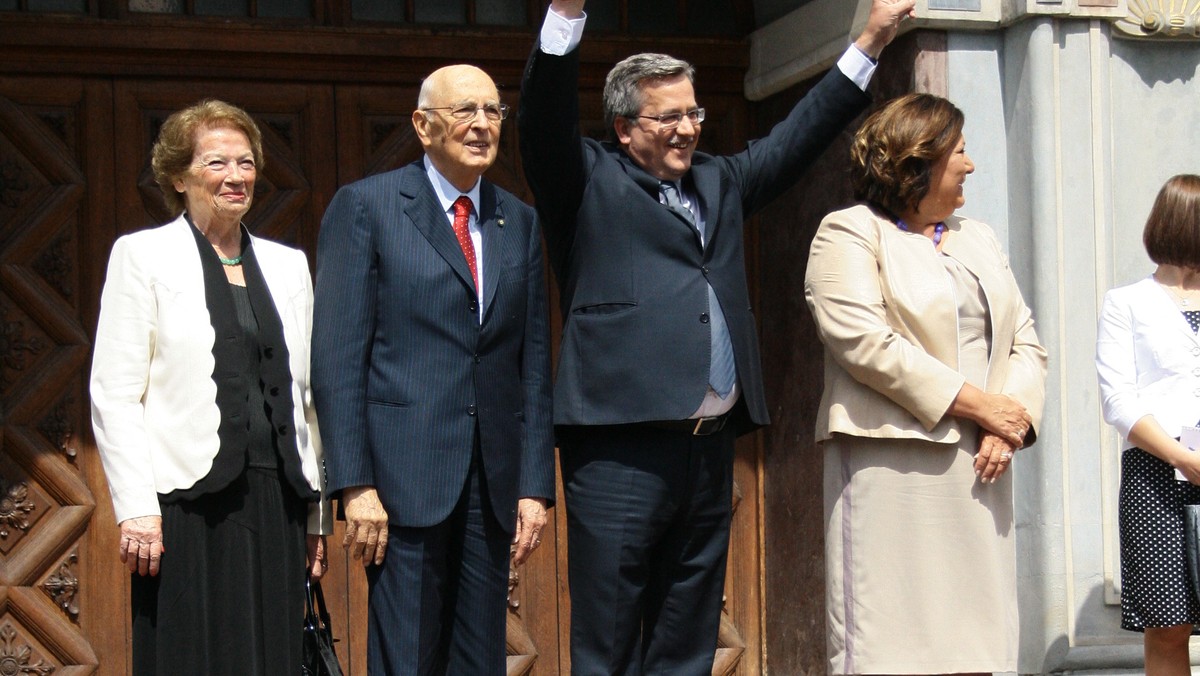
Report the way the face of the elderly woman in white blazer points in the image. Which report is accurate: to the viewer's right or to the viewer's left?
to the viewer's right

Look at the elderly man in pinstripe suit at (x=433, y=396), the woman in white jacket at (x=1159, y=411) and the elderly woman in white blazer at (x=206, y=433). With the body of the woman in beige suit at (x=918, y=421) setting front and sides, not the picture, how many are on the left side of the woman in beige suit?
1

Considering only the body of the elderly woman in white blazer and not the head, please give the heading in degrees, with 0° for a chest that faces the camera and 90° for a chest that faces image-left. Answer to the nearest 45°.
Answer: approximately 315°

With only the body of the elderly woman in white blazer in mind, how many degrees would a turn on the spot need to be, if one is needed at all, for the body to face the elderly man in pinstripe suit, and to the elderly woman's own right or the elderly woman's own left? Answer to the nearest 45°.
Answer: approximately 45° to the elderly woman's own left

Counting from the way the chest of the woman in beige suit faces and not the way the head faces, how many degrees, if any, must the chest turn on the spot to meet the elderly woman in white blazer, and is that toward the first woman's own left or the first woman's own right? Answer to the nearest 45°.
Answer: approximately 90° to the first woman's own right

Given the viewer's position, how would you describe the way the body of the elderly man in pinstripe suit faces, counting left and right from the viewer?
facing the viewer and to the right of the viewer

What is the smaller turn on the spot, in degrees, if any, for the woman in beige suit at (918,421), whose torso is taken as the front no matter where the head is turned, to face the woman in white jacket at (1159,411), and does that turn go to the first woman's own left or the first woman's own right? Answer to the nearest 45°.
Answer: approximately 90° to the first woman's own left

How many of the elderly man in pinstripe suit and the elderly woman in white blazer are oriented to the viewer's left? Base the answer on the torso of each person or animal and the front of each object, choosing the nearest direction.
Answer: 0

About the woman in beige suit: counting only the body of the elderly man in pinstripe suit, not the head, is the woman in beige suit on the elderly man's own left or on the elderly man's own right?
on the elderly man's own left

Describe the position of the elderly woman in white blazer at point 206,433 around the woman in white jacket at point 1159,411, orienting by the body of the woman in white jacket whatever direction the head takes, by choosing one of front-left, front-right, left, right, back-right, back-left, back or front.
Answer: right

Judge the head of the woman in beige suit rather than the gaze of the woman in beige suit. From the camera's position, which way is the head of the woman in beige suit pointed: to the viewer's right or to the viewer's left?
to the viewer's right
